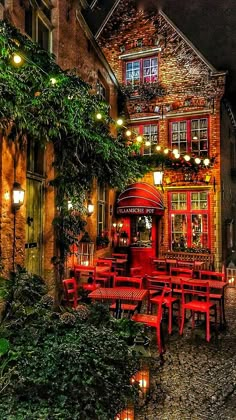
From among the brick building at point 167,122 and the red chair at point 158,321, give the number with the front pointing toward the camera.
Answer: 1

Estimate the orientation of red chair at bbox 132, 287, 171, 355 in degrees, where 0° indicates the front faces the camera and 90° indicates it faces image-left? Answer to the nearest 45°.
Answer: approximately 90°

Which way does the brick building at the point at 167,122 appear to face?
toward the camera

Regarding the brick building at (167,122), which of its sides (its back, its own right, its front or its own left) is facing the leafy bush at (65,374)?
front

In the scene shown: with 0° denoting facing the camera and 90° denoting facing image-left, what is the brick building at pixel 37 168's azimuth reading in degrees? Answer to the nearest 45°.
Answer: approximately 315°

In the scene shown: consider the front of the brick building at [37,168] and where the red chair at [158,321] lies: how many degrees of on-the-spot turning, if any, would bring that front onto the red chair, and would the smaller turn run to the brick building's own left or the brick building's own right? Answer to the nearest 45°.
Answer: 0° — it already faces it

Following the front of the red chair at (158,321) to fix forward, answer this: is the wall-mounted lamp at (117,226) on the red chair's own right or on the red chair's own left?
on the red chair's own right

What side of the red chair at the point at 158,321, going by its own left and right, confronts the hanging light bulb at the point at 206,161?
right

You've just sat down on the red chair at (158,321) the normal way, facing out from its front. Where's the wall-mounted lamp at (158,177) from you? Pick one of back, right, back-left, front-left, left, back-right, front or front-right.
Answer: right

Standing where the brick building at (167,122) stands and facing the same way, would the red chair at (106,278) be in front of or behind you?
in front

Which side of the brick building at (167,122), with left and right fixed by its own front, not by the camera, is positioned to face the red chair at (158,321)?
front
